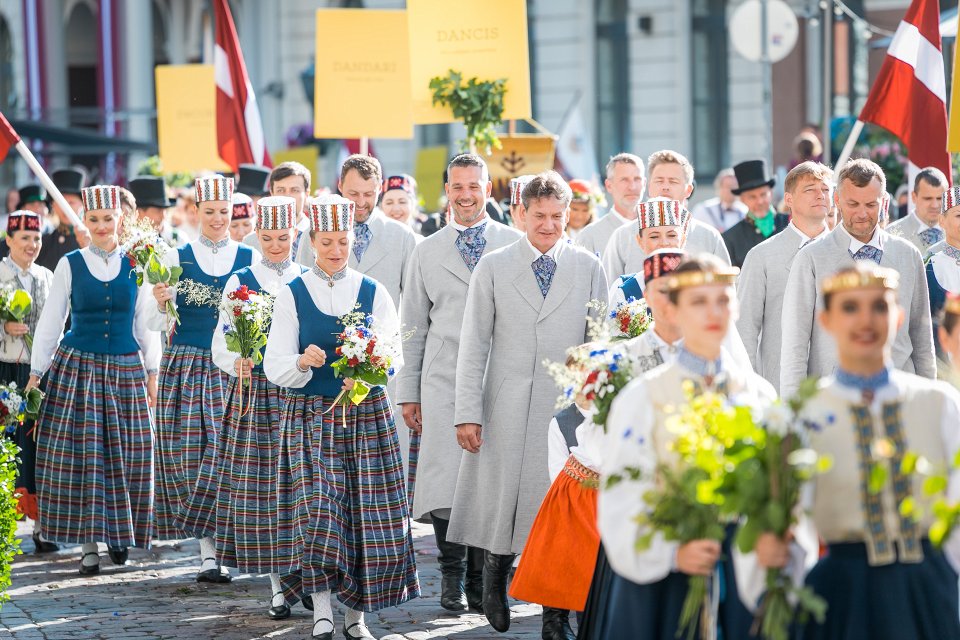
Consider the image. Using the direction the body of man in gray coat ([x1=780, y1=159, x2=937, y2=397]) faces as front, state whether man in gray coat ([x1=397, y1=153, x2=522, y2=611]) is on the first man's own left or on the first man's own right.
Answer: on the first man's own right

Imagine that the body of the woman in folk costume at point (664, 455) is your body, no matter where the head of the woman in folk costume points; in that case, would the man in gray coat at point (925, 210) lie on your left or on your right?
on your left

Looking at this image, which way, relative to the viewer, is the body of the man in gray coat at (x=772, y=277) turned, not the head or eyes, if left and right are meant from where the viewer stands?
facing the viewer and to the right of the viewer

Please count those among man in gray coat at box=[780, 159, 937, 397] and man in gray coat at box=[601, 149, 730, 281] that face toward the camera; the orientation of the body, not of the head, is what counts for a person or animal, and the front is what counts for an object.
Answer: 2

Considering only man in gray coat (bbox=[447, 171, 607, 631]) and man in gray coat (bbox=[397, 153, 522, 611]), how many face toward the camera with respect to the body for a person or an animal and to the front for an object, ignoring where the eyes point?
2

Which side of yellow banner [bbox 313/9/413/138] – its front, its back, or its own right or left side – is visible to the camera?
front

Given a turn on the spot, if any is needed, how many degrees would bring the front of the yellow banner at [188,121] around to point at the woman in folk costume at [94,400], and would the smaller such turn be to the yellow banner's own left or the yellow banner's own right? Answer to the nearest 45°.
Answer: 0° — it already faces them

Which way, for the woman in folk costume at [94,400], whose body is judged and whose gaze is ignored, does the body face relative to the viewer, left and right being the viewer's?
facing the viewer

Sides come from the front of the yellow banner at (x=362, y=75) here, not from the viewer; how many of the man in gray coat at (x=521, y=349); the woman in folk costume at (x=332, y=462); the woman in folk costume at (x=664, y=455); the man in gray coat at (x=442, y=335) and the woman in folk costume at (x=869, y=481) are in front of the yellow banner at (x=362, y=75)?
5

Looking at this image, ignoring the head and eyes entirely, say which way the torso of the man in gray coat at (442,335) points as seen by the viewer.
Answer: toward the camera

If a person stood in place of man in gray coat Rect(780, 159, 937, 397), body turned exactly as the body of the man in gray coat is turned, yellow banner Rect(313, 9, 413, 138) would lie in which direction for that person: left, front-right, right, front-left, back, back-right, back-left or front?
back-right
